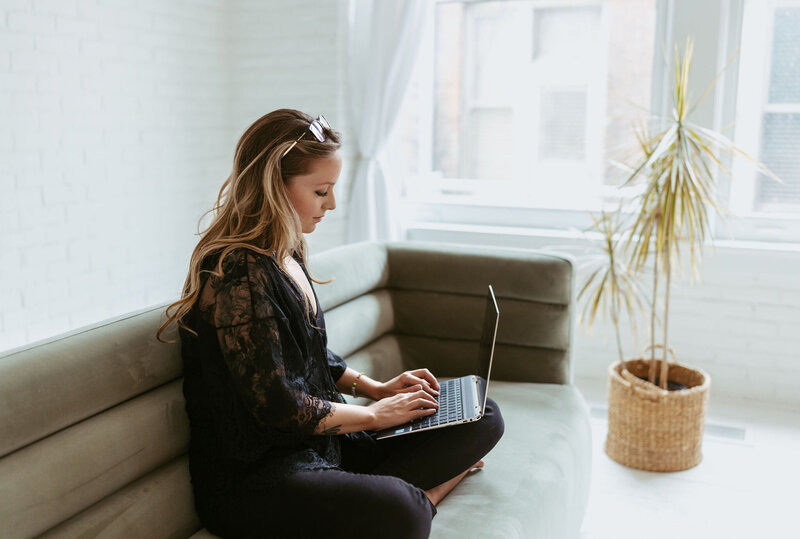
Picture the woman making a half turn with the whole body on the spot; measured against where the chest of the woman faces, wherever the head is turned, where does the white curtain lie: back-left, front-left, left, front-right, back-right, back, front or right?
right

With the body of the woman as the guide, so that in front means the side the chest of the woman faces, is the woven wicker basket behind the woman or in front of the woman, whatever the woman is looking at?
in front

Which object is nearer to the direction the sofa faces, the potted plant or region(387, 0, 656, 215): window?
the potted plant

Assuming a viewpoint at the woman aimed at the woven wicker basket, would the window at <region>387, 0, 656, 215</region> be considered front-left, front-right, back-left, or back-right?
front-left

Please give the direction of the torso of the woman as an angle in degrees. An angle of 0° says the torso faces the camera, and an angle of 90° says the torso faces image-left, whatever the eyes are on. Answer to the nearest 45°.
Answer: approximately 270°

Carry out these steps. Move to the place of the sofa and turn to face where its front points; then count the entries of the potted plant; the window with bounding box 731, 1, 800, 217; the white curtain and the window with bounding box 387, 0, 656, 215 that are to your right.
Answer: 0

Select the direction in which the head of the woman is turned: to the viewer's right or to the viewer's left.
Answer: to the viewer's right

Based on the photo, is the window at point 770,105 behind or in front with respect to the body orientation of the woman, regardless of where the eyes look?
in front

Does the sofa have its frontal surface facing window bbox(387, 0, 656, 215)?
no

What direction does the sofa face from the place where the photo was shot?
facing the viewer and to the right of the viewer

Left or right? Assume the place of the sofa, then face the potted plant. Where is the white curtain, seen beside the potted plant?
left

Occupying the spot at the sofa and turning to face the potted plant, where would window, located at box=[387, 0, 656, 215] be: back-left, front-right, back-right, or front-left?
front-left

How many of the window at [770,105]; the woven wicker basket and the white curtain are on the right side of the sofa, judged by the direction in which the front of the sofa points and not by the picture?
0

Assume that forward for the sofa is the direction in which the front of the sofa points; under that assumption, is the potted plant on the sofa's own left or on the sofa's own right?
on the sofa's own left

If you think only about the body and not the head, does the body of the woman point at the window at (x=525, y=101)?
no

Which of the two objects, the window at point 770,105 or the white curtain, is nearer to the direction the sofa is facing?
the window
